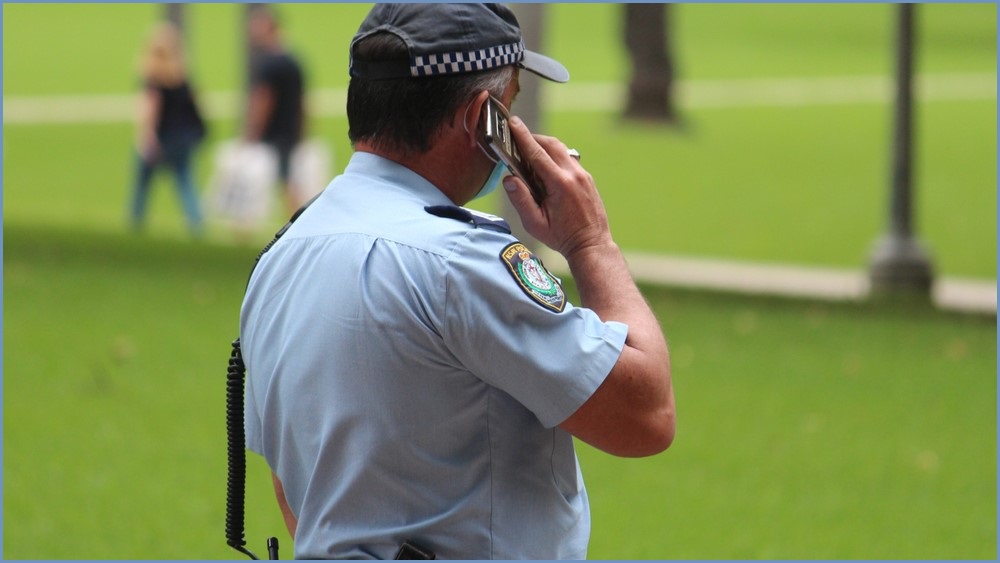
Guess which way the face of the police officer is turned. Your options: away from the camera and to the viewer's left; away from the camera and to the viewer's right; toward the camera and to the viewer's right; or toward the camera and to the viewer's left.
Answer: away from the camera and to the viewer's right

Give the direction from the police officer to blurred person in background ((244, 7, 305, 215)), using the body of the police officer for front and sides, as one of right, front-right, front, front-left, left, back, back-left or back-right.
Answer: front-left

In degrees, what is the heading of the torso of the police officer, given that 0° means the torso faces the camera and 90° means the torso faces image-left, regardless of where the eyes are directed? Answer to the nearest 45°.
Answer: approximately 225°

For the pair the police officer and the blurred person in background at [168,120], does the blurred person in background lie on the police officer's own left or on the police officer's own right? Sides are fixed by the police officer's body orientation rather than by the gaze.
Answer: on the police officer's own left

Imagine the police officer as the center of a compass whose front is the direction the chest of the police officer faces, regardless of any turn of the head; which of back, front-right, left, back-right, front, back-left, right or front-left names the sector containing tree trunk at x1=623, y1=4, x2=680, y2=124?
front-left
